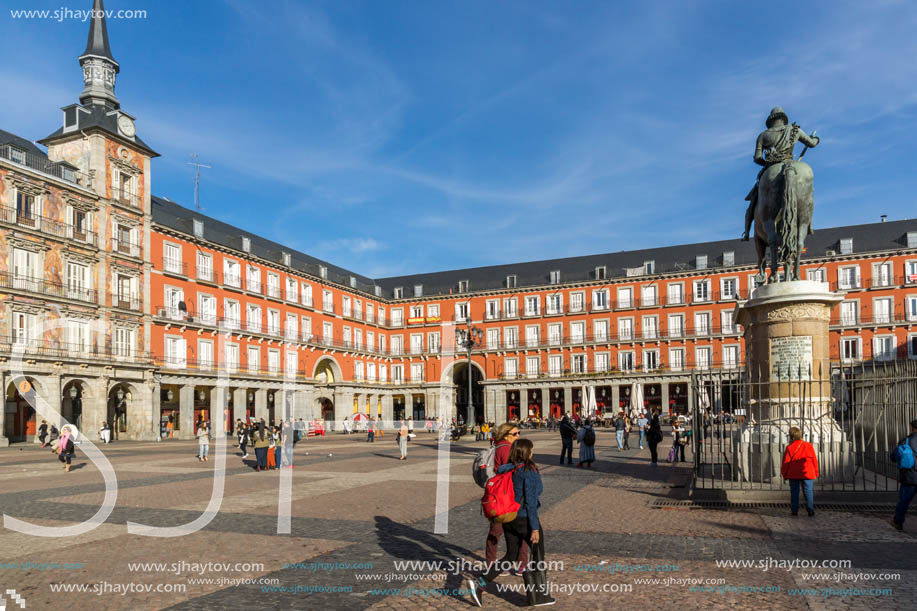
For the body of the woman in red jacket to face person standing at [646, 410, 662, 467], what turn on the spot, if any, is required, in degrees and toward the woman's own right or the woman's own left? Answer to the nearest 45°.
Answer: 0° — they already face them

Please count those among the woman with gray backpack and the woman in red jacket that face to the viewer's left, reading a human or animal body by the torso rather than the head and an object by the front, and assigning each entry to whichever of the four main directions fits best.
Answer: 0

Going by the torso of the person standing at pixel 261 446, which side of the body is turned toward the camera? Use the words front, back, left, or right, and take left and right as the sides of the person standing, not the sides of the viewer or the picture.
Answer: back

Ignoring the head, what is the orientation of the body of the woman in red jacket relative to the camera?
away from the camera

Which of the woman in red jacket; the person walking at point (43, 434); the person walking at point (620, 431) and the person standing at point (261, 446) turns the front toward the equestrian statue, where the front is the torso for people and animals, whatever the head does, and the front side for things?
the woman in red jacket

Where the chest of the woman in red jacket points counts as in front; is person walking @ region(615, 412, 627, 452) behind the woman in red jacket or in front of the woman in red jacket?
in front
